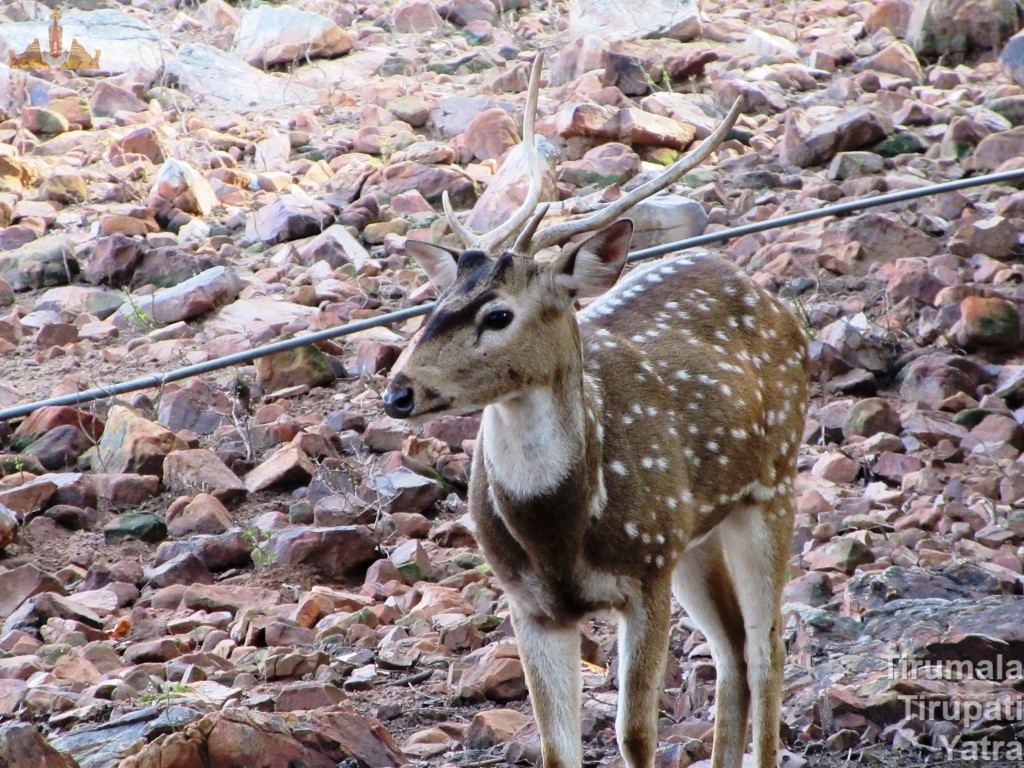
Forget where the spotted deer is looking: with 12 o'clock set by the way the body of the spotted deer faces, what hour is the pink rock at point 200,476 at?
The pink rock is roughly at 3 o'clock from the spotted deer.

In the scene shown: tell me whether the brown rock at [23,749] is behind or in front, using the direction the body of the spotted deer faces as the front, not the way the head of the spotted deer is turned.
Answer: in front

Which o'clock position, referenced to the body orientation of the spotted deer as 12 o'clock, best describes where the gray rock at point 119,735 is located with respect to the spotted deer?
The gray rock is roughly at 1 o'clock from the spotted deer.

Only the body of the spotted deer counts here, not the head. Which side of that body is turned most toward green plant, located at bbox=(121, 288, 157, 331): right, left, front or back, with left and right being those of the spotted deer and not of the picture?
right

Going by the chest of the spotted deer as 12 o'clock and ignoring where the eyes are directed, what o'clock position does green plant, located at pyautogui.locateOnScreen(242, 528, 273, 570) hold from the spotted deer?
The green plant is roughly at 3 o'clock from the spotted deer.

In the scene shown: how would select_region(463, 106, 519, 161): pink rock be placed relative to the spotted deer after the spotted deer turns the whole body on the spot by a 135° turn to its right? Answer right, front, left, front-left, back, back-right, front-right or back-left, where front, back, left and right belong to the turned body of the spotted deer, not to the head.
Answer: front

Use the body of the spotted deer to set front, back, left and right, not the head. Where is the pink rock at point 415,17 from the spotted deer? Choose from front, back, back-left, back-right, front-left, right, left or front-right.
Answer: back-right

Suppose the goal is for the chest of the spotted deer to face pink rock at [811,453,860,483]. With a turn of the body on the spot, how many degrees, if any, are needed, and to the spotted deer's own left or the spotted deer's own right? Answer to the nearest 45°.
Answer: approximately 180°

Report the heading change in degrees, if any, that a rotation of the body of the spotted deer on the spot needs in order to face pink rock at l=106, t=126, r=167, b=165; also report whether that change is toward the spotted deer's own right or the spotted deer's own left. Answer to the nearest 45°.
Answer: approximately 90° to the spotted deer's own right

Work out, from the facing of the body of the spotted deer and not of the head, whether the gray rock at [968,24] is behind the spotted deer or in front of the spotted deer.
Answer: behind

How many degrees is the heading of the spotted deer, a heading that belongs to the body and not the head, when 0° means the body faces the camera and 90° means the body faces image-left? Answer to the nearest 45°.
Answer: approximately 45°

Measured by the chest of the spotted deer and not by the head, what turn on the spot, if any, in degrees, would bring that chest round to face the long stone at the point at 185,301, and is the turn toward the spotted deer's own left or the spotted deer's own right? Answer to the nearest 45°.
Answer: approximately 90° to the spotted deer's own right

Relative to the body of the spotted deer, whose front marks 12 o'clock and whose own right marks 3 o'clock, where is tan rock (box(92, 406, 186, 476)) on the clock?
The tan rock is roughly at 3 o'clock from the spotted deer.

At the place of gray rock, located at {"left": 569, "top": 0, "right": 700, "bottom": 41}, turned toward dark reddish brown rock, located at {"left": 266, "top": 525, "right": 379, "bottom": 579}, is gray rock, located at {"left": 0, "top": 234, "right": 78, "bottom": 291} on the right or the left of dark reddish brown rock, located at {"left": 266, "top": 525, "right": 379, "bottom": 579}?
right

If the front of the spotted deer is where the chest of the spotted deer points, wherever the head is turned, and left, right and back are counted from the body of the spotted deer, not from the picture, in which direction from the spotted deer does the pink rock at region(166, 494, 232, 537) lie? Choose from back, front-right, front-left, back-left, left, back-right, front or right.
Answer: right
